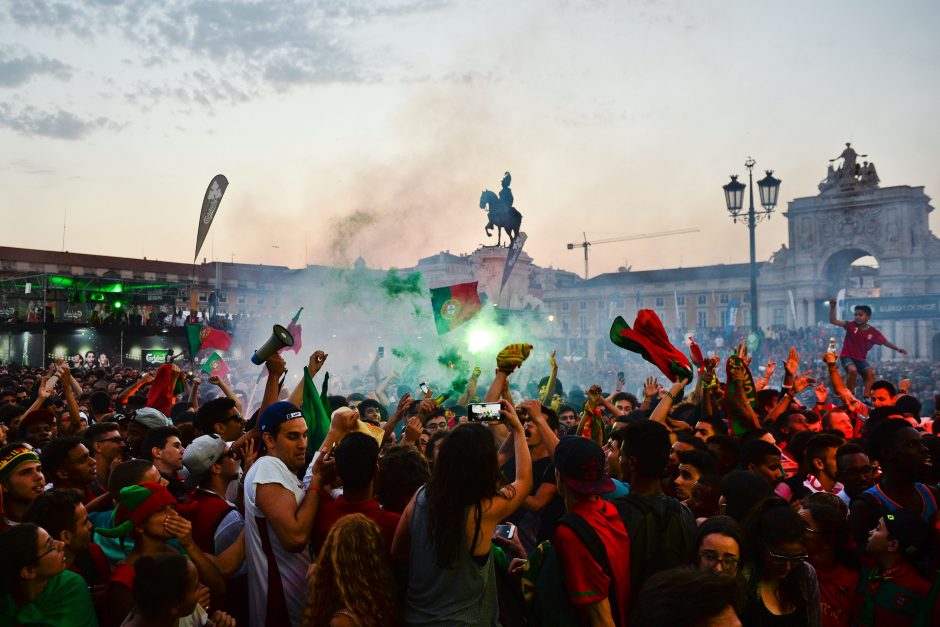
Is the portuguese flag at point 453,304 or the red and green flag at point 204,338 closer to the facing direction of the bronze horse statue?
the red and green flag

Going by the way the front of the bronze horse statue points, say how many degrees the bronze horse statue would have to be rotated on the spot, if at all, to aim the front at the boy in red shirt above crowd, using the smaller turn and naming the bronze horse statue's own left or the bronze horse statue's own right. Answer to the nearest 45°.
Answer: approximately 90° to the bronze horse statue's own left

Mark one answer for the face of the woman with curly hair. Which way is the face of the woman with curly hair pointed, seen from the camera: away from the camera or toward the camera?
away from the camera

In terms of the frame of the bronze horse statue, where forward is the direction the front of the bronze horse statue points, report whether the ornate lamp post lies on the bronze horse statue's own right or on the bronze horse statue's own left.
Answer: on the bronze horse statue's own left

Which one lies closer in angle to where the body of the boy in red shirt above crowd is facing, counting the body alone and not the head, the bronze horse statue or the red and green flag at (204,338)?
the red and green flag

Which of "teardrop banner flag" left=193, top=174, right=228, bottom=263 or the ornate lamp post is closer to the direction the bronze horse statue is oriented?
the teardrop banner flag

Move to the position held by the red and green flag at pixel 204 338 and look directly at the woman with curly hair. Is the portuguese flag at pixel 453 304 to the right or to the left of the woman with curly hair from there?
left

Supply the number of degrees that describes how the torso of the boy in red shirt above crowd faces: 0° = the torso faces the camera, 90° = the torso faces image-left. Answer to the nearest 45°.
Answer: approximately 0°
